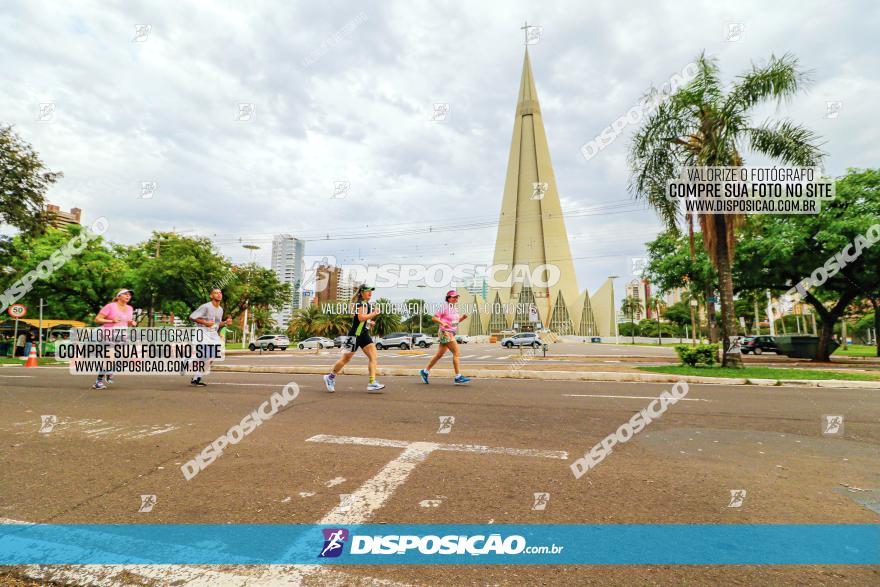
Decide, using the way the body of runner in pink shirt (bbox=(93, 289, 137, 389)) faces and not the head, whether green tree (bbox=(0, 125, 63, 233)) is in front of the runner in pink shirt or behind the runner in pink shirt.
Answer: behind

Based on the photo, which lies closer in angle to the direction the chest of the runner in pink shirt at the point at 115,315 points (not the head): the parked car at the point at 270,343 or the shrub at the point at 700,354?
the shrub
